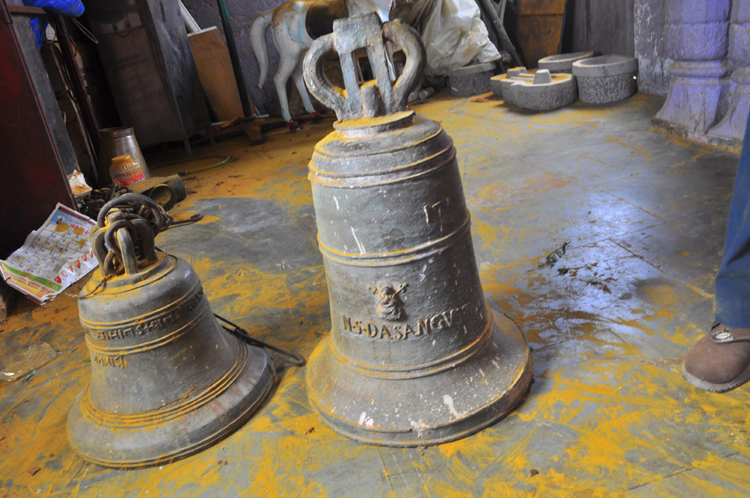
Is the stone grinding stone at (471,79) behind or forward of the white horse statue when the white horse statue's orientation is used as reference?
forward

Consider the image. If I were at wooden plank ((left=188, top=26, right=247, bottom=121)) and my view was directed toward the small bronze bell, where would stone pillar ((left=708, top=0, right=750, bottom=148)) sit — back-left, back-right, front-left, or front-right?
front-left

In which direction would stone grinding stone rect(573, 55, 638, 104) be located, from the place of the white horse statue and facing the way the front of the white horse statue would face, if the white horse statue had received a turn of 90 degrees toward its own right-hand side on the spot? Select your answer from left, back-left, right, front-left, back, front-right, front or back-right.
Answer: front-left

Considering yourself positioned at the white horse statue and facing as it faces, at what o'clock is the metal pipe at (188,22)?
The metal pipe is roughly at 7 o'clock from the white horse statue.

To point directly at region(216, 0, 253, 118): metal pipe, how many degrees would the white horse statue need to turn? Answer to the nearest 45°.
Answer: approximately 135° to its left

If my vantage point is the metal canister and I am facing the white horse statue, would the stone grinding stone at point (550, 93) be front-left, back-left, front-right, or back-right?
front-right

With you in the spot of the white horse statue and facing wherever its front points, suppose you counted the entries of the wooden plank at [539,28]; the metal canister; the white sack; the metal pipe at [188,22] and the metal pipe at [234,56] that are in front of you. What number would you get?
2

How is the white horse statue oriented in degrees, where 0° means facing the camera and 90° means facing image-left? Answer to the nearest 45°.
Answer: approximately 270°

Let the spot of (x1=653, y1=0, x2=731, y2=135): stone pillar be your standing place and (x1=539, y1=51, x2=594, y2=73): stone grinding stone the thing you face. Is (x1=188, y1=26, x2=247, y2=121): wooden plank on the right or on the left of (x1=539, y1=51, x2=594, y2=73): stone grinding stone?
left

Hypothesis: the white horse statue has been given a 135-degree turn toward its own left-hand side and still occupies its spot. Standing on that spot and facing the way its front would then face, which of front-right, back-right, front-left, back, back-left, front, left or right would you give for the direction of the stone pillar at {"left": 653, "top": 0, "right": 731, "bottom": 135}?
back

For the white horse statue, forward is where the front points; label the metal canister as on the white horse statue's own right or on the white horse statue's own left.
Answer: on the white horse statue's own right

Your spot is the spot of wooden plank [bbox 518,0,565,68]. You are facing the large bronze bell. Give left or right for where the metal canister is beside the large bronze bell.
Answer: right
